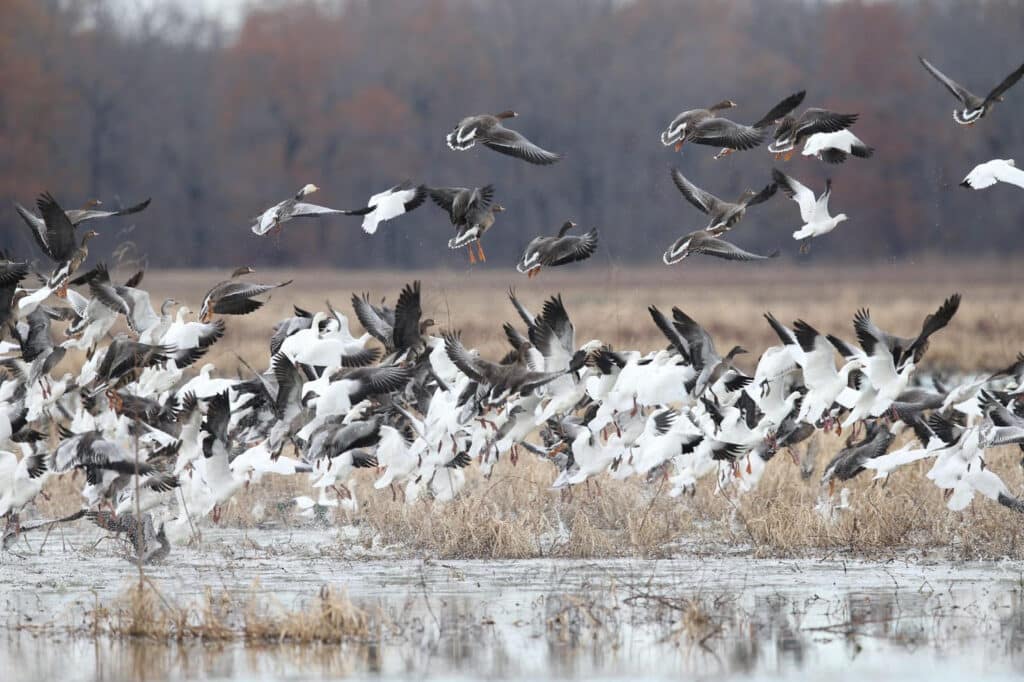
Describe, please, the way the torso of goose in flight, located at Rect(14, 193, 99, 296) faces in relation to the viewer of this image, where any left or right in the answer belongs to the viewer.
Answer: facing away from the viewer and to the right of the viewer

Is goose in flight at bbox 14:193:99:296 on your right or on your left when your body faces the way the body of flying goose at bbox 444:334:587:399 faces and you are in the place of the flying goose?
on your left

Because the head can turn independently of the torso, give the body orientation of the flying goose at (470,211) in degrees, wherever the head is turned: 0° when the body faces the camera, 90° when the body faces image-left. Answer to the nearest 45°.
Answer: approximately 225°

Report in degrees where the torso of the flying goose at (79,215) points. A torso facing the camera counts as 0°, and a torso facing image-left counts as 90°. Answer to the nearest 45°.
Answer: approximately 225°

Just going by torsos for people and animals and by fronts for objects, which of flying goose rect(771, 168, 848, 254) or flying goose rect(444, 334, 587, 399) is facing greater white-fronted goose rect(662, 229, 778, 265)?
flying goose rect(444, 334, 587, 399)
